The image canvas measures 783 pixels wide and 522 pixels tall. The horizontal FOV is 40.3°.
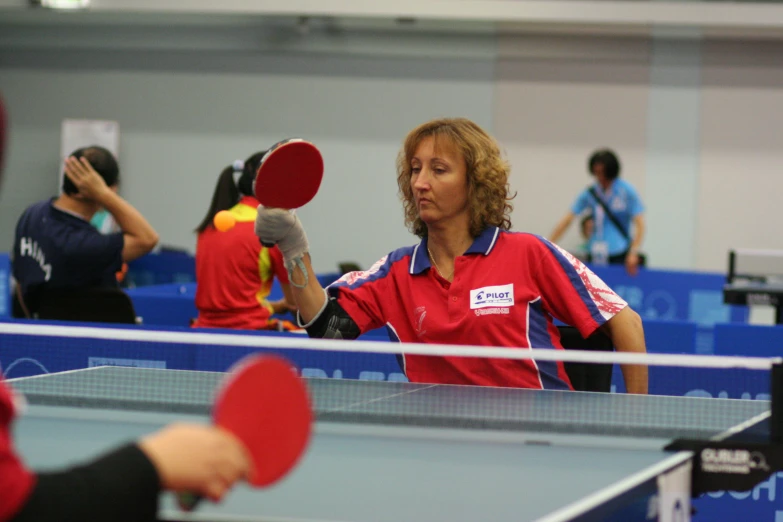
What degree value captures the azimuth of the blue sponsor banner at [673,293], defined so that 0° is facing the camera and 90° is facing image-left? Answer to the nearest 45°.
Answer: approximately 0°

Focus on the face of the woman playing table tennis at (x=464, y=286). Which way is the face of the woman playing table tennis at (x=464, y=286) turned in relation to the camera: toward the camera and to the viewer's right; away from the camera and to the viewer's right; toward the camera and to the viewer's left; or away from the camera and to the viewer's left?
toward the camera and to the viewer's left

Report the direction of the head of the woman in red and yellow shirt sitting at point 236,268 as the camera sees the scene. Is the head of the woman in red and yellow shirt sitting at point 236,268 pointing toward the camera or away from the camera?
away from the camera

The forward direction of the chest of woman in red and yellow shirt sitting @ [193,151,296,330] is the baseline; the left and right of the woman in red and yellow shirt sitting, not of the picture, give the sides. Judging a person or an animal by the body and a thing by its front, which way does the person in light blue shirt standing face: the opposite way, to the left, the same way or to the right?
the opposite way

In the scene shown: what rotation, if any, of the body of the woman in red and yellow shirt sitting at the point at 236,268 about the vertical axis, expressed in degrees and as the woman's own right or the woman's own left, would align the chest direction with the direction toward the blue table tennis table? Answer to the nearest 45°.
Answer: approximately 135° to the woman's own right

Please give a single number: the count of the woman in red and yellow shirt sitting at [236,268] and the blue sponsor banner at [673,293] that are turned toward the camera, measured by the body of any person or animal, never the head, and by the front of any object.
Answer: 1

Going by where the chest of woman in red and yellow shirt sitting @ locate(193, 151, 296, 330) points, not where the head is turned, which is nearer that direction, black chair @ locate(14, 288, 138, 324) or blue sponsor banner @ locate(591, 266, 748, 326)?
the blue sponsor banner

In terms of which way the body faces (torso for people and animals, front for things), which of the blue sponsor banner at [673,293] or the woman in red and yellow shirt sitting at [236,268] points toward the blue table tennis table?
the blue sponsor banner

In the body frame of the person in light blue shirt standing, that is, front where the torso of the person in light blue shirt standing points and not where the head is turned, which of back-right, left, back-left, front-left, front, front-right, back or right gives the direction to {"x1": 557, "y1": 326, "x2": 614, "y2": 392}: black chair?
front-left

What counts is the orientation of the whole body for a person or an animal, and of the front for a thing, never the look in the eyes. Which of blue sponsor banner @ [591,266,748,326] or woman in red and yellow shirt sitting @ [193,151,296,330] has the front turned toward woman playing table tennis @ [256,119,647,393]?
the blue sponsor banner

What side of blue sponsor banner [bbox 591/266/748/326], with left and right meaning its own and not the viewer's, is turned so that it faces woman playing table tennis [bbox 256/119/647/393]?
front

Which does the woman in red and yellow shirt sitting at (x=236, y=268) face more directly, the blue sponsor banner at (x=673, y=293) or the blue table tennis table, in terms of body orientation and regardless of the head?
the blue sponsor banner
